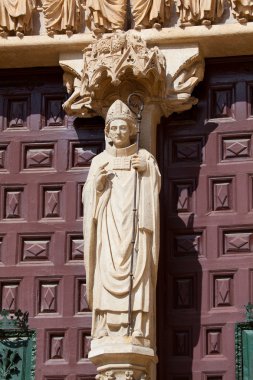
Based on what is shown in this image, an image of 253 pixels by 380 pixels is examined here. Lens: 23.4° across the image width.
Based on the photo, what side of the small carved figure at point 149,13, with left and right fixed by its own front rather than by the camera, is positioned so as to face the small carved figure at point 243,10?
left

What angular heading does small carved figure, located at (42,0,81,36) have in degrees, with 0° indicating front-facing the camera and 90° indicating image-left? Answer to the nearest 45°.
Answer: approximately 0°

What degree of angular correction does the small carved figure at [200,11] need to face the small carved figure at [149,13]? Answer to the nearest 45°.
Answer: approximately 90° to its right
